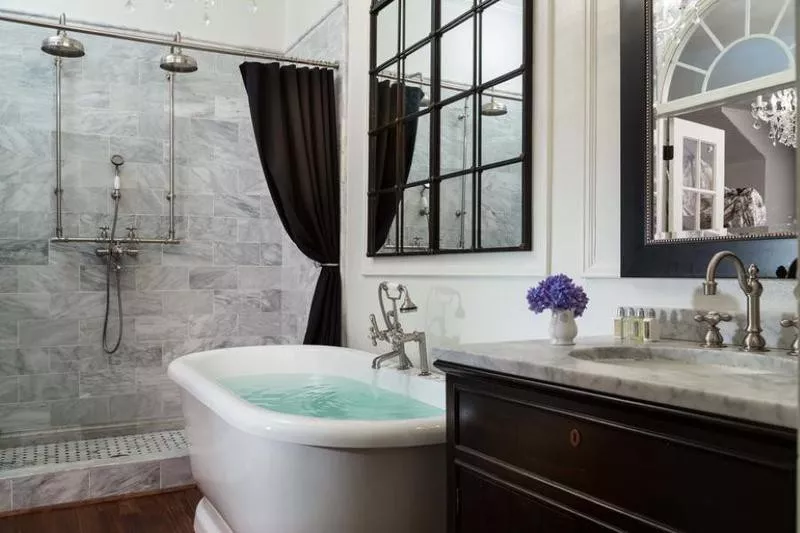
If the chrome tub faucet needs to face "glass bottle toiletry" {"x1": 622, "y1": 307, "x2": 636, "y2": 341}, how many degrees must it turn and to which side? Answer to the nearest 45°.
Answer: approximately 90° to its left

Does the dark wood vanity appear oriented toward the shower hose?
no

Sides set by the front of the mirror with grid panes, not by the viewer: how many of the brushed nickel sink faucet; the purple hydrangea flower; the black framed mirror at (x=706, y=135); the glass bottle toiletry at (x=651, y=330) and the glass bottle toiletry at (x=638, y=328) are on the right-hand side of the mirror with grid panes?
0

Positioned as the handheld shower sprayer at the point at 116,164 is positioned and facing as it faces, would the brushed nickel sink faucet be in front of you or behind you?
in front

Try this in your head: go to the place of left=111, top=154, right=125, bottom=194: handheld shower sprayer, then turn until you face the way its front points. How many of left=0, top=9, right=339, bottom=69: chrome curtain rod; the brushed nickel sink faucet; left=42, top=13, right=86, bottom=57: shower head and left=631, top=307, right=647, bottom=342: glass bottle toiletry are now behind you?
0

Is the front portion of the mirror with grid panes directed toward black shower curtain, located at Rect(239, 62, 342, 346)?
no

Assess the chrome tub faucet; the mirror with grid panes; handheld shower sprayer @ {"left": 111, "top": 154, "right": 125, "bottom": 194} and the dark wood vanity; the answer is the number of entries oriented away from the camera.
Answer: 0

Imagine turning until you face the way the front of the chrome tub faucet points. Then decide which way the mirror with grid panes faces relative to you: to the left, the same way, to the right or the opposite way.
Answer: the same way

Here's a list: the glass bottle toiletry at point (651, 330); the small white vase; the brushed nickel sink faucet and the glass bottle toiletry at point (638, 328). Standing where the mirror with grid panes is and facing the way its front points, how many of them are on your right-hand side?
0

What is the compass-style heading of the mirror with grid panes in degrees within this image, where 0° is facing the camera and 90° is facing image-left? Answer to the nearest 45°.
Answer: approximately 45°

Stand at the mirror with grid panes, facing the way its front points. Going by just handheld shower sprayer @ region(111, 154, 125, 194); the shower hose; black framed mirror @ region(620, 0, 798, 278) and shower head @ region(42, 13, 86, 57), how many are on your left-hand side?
1

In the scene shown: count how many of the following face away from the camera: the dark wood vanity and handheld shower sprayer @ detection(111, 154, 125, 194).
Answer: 0

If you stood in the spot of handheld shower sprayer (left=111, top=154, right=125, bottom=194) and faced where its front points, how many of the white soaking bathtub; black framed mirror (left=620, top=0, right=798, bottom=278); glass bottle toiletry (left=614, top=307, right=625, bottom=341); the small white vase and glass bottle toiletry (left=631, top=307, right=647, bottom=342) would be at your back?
0

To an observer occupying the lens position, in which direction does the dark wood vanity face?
facing the viewer and to the left of the viewer

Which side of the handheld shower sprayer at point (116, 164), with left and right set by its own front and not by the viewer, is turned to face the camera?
front

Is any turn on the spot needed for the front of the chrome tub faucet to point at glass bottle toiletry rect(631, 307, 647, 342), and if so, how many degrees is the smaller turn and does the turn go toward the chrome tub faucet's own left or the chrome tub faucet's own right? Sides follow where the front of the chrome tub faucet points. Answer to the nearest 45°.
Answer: approximately 90° to the chrome tub faucet's own left
